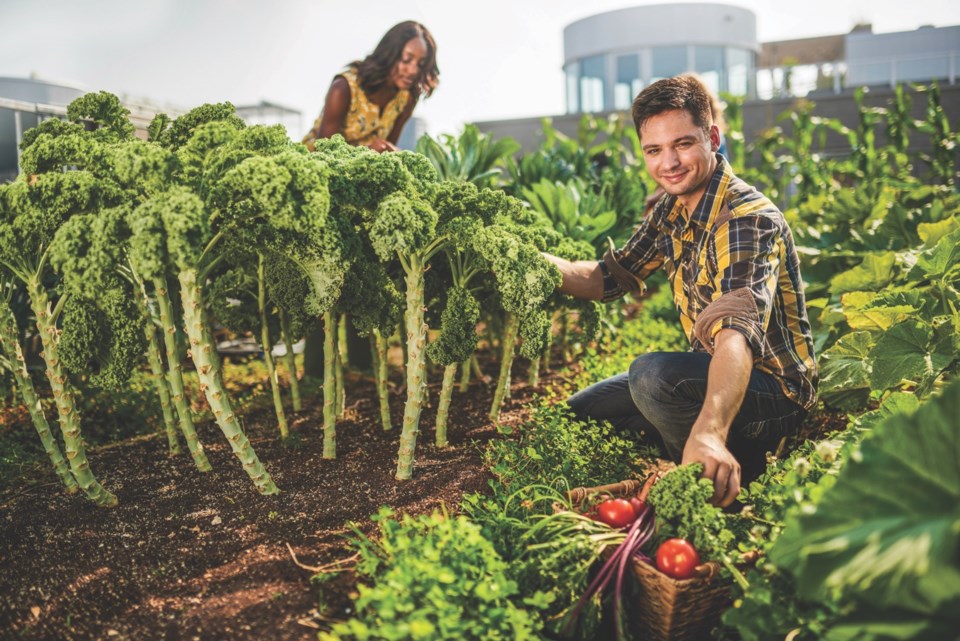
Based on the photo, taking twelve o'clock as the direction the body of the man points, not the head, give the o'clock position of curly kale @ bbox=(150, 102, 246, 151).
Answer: The curly kale is roughly at 1 o'clock from the man.

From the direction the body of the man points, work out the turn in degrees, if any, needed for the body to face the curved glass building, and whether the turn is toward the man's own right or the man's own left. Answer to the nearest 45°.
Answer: approximately 135° to the man's own right

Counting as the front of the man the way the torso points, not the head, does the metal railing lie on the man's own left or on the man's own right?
on the man's own right

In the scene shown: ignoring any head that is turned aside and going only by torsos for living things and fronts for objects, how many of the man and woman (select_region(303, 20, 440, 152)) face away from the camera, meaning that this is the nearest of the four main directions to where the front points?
0

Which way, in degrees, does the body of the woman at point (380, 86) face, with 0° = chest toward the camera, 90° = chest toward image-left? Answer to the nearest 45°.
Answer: approximately 315°

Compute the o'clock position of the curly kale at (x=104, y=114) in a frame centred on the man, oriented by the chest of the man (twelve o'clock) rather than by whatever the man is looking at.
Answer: The curly kale is roughly at 1 o'clock from the man.

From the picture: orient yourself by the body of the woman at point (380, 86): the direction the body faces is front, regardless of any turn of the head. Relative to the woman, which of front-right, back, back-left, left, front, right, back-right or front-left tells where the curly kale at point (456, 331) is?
front-right

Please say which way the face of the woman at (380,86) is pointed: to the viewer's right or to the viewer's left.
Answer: to the viewer's right

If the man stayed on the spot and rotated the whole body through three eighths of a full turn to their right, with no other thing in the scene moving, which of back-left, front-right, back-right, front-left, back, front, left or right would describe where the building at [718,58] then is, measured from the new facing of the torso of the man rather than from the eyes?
front

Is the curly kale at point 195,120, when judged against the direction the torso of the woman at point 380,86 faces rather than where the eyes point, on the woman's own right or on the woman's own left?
on the woman's own right

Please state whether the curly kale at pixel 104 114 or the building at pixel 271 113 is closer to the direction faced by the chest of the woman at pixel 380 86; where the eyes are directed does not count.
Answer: the curly kale

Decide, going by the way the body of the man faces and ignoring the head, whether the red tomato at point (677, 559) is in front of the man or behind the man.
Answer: in front

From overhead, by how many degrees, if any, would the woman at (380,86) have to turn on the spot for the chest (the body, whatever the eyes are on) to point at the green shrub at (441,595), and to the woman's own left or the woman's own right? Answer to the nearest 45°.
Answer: approximately 45° to the woman's own right
